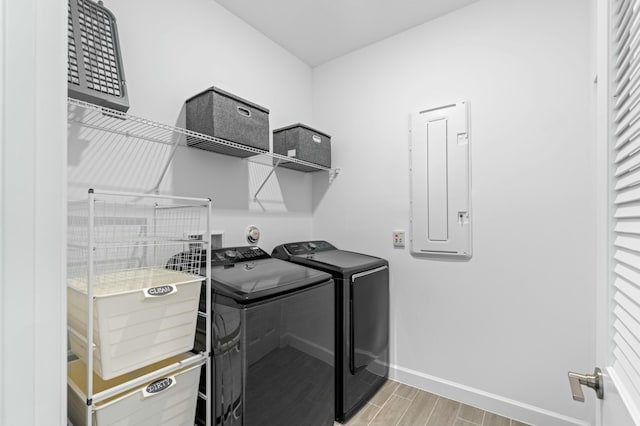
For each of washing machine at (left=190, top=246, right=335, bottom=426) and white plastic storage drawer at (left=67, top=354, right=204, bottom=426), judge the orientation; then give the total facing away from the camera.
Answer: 0

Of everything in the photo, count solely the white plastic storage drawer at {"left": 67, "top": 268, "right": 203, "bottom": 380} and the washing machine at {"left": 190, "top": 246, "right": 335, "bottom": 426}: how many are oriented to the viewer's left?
0

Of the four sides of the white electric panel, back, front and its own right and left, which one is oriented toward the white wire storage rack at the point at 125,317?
front

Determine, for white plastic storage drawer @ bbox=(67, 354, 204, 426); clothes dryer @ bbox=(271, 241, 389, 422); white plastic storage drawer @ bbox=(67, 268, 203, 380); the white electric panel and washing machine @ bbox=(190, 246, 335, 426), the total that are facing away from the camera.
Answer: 0

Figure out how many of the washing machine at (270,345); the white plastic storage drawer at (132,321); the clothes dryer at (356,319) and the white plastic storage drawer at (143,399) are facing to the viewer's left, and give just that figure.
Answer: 0

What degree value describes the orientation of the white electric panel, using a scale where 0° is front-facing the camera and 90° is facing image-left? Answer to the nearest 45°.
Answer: approximately 45°

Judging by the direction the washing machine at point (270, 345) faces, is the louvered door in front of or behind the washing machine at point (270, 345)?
in front

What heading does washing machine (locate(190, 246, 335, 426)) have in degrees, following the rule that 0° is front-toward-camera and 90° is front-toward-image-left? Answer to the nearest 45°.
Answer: approximately 315°

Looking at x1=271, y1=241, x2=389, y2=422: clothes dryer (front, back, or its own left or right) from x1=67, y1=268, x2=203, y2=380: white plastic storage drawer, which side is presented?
right

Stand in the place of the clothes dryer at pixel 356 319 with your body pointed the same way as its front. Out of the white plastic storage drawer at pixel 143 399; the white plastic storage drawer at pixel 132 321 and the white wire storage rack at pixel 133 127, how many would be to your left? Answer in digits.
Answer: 0

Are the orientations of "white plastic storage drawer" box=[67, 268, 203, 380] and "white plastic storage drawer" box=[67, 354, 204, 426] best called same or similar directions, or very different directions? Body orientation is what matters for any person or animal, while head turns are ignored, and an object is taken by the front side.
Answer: same or similar directions

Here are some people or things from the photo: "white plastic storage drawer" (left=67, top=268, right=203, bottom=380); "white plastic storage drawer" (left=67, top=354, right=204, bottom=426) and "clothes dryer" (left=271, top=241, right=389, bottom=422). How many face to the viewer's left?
0

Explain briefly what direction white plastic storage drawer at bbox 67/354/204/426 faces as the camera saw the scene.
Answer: facing the viewer and to the right of the viewer
